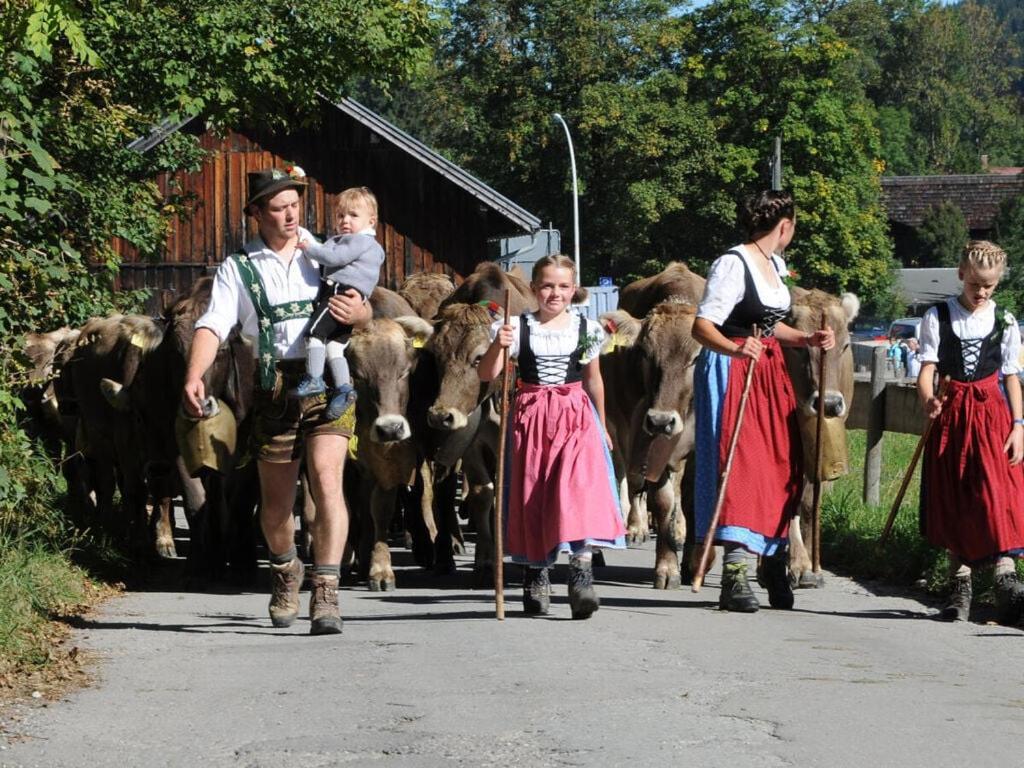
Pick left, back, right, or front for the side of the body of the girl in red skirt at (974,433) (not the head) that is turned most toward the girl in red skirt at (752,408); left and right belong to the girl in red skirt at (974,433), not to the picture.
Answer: right

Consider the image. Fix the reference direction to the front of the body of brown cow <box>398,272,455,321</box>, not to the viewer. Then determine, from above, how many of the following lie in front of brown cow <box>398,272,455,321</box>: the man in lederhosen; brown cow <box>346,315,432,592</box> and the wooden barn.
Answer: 2

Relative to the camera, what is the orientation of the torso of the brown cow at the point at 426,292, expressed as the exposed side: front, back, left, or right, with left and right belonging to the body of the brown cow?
front

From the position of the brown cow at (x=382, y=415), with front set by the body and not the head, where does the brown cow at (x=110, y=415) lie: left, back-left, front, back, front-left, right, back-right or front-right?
back-right

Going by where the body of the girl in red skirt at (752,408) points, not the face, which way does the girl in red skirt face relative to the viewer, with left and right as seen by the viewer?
facing the viewer and to the right of the viewer

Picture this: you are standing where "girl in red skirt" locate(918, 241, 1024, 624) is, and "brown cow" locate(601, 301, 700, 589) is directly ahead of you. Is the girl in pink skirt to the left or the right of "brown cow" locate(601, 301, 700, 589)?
left

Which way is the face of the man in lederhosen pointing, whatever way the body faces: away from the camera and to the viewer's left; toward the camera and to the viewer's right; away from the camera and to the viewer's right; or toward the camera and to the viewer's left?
toward the camera and to the viewer's right

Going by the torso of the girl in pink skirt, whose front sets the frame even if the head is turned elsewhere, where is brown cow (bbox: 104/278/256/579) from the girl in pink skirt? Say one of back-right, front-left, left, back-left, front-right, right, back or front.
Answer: back-right

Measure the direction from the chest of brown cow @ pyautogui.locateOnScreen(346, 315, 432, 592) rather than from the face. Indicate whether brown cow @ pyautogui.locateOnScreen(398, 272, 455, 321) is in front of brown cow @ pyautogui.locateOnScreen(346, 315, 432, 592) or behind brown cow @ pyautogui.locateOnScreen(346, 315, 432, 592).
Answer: behind

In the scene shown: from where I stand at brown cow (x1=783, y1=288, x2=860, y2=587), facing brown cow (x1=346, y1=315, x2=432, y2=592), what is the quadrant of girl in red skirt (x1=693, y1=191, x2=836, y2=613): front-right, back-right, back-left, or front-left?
front-left

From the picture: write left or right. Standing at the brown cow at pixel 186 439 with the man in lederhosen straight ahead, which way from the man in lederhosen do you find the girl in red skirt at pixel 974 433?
left

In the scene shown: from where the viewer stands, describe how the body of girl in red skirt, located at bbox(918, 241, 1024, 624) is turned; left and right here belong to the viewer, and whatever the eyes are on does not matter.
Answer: facing the viewer

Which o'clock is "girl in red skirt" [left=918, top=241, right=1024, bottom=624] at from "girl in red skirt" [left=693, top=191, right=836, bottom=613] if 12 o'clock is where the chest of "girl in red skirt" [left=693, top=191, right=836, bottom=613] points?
"girl in red skirt" [left=918, top=241, right=1024, bottom=624] is roughly at 10 o'clock from "girl in red skirt" [left=693, top=191, right=836, bottom=613].
